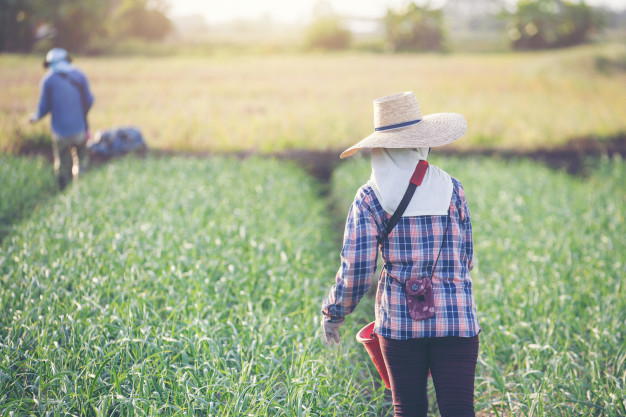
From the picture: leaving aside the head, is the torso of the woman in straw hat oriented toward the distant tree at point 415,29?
yes

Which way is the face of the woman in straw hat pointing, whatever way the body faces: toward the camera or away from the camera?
away from the camera

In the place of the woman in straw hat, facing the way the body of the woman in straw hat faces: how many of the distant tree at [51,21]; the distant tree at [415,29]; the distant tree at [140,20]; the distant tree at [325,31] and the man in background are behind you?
0

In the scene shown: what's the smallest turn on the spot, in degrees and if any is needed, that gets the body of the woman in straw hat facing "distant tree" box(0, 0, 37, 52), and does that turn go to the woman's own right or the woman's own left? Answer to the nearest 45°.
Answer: approximately 45° to the woman's own left

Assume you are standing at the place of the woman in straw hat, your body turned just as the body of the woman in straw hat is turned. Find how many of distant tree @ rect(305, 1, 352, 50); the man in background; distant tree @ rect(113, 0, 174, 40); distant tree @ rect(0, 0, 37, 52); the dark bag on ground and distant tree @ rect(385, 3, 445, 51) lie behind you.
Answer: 0

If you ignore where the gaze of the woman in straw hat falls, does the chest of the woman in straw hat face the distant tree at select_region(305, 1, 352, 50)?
yes

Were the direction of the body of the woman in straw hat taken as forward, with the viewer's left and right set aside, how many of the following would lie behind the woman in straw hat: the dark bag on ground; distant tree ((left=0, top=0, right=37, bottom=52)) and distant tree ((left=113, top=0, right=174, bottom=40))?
0

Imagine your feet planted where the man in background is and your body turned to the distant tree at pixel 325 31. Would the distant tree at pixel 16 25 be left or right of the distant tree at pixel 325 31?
left

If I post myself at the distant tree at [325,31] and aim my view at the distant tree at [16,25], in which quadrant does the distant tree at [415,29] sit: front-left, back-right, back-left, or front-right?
back-left

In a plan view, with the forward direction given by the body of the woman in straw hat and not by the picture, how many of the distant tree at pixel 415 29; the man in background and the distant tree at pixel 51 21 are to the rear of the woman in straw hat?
0

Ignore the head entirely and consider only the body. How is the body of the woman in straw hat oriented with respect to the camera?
away from the camera

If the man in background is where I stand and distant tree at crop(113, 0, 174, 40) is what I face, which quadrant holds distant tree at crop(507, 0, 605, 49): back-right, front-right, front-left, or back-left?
front-right

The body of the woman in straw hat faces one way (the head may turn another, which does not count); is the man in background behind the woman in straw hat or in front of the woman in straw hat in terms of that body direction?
in front

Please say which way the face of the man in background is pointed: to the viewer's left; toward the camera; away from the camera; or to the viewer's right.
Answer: away from the camera
